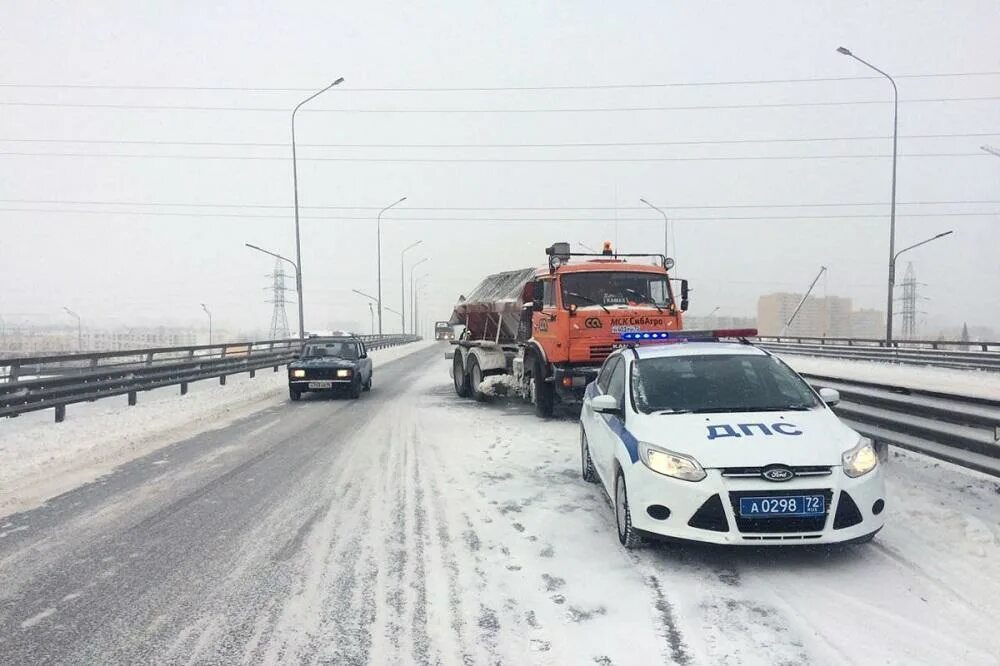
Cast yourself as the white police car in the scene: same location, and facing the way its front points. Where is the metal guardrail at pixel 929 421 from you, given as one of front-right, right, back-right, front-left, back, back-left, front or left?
left

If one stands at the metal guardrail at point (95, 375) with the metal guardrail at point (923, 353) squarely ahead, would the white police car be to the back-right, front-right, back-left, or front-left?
front-right

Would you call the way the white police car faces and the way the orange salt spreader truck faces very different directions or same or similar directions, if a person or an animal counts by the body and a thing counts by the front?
same or similar directions

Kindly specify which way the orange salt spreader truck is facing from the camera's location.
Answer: facing the viewer and to the right of the viewer

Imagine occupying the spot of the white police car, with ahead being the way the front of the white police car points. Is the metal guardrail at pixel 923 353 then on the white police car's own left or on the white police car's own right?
on the white police car's own left

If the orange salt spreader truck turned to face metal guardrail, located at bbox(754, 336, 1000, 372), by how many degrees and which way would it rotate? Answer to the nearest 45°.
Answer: approximately 90° to its left

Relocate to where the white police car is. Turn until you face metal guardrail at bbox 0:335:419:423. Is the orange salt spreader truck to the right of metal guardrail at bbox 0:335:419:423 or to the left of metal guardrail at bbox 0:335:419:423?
right

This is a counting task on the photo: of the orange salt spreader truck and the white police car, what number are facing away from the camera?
0

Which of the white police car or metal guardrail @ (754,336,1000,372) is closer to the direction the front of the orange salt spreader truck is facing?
the white police car

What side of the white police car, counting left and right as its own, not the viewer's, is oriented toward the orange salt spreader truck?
back

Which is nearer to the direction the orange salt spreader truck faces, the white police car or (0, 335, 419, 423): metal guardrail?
the white police car
